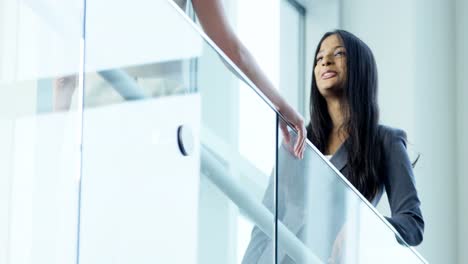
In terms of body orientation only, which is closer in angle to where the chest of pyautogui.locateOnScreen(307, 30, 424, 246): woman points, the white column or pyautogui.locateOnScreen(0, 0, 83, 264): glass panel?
the glass panel

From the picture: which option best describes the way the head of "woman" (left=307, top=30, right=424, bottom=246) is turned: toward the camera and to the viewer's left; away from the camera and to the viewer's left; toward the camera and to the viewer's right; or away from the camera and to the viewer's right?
toward the camera and to the viewer's left

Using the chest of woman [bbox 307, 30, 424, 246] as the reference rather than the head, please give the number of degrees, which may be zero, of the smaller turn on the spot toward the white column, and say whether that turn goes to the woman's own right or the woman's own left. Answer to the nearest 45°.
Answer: approximately 135° to the woman's own right

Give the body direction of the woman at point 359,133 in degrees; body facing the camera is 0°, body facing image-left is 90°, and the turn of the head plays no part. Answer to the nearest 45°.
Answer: approximately 45°
